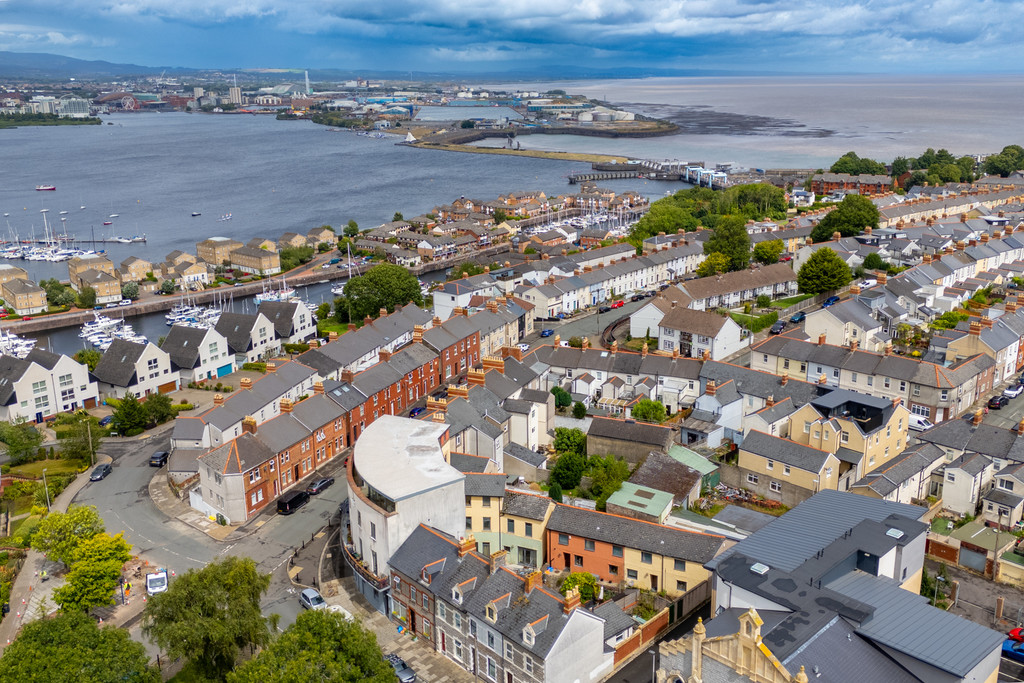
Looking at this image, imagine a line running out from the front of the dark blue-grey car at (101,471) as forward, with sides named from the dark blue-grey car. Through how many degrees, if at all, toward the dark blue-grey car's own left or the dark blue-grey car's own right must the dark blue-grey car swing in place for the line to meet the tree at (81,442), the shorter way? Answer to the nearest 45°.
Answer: approximately 135° to the dark blue-grey car's own right

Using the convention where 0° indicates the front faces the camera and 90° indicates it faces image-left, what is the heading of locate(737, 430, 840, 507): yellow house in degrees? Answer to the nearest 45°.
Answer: approximately 45°

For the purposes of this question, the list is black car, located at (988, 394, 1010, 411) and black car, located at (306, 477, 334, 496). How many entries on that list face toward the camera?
0

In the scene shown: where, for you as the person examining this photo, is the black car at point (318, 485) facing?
facing away from the viewer and to the right of the viewer

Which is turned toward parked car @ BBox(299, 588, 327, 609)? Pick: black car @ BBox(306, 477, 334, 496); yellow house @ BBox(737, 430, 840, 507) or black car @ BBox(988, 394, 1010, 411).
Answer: the yellow house

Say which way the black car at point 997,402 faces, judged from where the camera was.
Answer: facing away from the viewer and to the right of the viewer

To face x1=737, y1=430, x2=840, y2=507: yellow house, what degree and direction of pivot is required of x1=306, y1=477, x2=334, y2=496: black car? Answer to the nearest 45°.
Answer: approximately 45° to its right

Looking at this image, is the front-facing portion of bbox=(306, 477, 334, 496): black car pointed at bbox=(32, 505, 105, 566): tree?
no

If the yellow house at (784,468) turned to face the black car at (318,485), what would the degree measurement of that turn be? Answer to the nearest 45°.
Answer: approximately 45° to its right

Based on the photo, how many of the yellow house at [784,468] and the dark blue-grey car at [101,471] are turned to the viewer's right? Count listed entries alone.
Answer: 0
